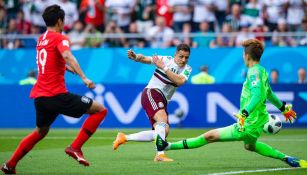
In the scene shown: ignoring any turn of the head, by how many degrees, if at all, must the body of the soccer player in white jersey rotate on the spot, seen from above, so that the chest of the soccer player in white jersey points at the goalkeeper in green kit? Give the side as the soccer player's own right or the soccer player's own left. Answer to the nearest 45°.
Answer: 0° — they already face them

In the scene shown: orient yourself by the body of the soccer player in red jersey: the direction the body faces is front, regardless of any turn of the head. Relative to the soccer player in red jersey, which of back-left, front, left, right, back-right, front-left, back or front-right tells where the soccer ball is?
front-right

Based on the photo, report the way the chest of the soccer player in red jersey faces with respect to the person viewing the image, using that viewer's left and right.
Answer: facing away from the viewer and to the right of the viewer

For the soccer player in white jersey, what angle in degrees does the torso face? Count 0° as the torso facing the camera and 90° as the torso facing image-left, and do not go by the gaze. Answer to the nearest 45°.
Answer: approximately 315°

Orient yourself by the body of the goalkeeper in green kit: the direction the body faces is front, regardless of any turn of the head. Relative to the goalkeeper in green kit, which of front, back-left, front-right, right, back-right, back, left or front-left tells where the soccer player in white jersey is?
front

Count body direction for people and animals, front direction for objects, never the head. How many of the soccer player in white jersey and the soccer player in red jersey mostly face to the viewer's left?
0

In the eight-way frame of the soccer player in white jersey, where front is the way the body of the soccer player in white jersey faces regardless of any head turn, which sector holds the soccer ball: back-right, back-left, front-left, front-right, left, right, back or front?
front

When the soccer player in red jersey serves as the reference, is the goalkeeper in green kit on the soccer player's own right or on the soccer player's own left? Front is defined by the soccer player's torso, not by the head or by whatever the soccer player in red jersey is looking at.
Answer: on the soccer player's own right

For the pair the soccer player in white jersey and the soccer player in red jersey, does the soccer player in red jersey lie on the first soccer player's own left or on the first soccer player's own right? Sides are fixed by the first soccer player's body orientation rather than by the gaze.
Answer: on the first soccer player's own right

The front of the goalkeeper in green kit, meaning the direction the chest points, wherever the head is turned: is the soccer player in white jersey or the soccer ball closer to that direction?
the soccer player in white jersey

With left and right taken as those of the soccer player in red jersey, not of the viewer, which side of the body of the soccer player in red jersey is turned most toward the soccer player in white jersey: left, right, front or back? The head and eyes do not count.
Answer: front
